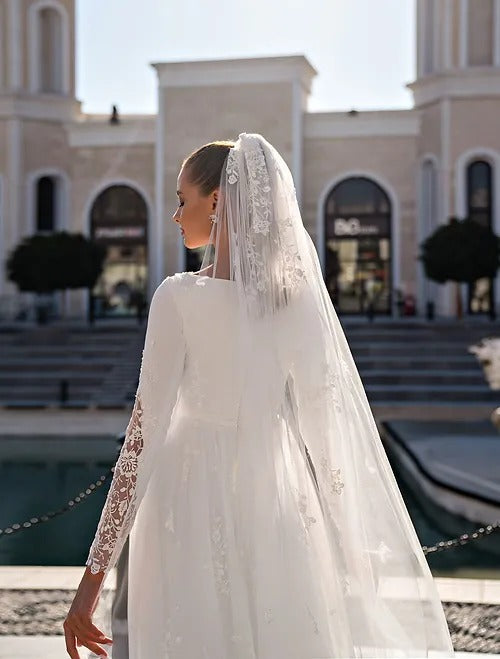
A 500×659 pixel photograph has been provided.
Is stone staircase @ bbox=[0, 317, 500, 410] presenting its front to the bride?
yes

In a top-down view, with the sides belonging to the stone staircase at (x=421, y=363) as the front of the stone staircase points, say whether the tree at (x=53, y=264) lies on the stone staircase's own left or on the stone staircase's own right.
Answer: on the stone staircase's own right

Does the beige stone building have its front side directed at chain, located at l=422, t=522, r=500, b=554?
yes

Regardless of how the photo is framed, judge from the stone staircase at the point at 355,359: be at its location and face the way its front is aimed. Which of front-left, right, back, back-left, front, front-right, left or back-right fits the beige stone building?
back

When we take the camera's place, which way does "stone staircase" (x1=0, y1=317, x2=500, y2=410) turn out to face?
facing the viewer

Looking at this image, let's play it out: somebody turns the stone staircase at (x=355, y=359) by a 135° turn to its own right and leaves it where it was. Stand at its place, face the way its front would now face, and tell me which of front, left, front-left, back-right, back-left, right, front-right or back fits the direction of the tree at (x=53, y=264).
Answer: front

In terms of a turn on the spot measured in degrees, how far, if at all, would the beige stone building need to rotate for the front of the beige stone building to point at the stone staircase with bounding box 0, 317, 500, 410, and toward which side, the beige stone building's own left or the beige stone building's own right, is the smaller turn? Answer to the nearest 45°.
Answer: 0° — it already faces it

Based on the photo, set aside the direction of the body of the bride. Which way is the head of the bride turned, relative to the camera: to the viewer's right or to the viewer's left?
to the viewer's left

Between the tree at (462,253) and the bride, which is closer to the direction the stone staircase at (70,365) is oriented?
the bride

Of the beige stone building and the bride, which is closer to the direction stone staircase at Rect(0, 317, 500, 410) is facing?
the bride

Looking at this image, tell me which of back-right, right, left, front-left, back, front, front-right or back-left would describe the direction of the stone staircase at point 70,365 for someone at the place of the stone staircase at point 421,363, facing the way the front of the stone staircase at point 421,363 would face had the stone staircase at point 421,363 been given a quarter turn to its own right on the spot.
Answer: front

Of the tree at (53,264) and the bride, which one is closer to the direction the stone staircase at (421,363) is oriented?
the bride

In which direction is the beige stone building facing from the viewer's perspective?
toward the camera

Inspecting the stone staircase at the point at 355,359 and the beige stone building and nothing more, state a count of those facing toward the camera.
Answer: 2

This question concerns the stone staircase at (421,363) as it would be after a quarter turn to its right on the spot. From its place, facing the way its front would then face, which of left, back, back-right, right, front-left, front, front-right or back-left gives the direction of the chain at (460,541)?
left

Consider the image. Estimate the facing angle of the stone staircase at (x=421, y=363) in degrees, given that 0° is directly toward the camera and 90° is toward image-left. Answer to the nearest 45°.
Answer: approximately 0°

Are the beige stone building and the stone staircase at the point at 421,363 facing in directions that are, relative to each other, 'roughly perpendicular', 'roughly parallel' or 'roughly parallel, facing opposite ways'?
roughly parallel

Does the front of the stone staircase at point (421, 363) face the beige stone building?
no

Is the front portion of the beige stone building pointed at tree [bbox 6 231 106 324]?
no

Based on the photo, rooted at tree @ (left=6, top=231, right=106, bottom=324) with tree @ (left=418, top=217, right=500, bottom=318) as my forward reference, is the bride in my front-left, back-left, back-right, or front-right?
front-right

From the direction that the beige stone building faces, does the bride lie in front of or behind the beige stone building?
in front

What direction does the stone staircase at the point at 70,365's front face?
toward the camera
